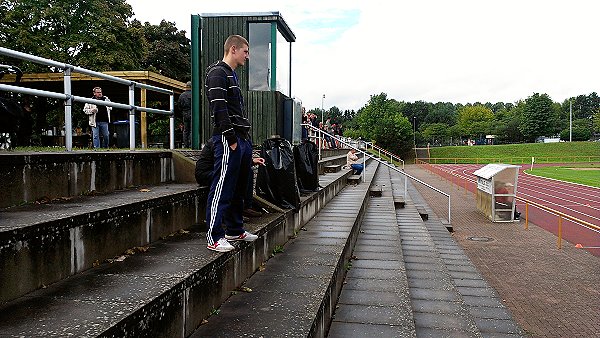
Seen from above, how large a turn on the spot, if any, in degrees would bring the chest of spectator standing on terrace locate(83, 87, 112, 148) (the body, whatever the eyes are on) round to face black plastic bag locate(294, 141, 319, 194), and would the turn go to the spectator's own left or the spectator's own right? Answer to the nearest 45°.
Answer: approximately 45° to the spectator's own left

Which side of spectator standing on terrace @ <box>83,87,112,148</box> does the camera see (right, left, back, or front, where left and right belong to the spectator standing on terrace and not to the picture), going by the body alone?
front

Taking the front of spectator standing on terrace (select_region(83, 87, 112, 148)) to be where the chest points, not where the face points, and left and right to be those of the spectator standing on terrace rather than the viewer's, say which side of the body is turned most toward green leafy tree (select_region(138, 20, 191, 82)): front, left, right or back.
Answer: back

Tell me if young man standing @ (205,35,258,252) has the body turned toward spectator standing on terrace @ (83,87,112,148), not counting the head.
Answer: no

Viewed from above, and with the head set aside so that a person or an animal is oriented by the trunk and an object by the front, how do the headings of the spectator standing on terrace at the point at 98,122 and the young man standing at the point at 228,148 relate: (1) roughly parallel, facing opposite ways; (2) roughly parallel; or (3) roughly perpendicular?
roughly perpendicular

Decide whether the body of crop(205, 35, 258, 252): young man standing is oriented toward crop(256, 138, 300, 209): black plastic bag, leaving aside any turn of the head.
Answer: no

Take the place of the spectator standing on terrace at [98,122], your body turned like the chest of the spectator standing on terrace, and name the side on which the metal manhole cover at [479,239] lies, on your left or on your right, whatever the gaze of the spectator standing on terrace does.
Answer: on your left

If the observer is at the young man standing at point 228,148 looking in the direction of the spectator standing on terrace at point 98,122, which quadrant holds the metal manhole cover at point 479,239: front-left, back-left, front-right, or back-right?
front-right

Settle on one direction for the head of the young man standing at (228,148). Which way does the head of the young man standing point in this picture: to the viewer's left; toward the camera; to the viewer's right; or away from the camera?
to the viewer's right
